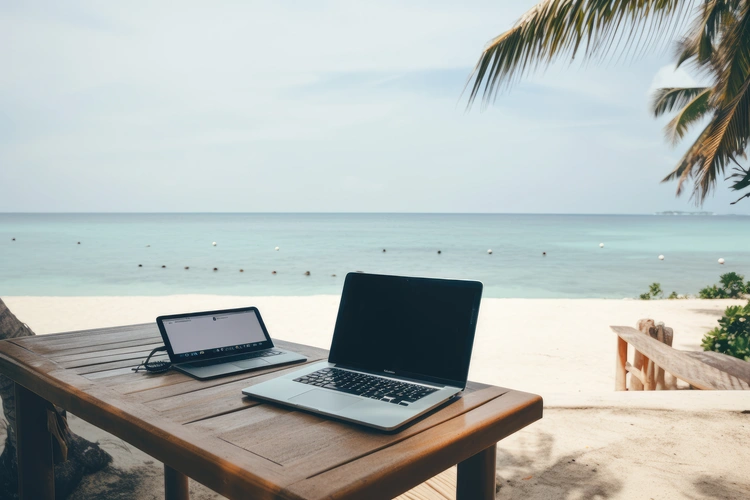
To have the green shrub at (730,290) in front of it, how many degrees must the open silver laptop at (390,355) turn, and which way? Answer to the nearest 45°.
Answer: approximately 180°

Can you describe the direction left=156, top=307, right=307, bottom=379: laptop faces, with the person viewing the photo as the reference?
facing the viewer and to the right of the viewer

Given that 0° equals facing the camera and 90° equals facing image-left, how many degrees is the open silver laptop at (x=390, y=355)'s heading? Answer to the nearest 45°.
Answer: approximately 45°

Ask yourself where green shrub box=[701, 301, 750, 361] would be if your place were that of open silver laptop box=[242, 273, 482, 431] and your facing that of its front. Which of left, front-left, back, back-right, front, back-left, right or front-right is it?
back

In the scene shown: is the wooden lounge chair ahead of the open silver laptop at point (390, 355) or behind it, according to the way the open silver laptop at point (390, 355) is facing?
behind

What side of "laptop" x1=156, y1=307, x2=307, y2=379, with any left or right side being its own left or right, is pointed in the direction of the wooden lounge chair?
left

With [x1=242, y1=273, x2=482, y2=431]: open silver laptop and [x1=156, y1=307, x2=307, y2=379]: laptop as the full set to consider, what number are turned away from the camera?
0
